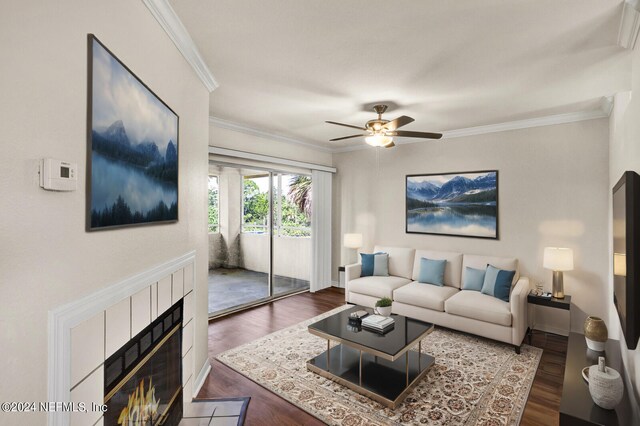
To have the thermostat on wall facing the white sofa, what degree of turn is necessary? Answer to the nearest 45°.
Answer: approximately 45° to its left

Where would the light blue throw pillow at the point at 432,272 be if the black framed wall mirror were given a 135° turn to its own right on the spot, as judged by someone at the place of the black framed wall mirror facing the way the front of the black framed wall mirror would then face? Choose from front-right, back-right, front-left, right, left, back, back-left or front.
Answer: left

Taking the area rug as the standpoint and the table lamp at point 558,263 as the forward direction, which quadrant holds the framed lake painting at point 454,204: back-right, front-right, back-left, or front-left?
front-left

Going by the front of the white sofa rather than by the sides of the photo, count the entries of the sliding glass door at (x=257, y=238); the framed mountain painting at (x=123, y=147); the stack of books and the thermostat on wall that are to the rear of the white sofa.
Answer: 0

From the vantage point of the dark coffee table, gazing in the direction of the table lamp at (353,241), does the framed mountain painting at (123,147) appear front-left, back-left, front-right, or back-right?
back-left

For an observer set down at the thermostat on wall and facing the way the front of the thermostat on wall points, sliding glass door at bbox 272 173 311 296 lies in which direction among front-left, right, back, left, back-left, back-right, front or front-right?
left

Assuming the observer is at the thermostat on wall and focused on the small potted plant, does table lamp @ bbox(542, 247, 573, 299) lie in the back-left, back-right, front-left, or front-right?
front-right

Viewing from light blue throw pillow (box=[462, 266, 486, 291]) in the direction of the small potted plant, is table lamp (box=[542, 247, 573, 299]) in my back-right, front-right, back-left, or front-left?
back-left

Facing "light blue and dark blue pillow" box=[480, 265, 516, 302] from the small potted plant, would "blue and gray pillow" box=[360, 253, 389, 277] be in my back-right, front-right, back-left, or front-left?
front-left

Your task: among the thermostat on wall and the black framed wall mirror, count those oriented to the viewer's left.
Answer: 1

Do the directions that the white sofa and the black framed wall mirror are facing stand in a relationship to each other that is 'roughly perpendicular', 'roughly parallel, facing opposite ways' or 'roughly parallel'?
roughly perpendicular

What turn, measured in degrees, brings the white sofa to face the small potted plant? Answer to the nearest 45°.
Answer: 0° — it already faces it

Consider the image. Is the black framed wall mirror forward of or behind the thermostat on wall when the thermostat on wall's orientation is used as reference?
forward

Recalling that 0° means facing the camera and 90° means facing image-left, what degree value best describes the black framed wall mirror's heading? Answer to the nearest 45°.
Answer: approximately 90°

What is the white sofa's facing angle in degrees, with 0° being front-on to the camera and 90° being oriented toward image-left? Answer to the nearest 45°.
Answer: approximately 45°

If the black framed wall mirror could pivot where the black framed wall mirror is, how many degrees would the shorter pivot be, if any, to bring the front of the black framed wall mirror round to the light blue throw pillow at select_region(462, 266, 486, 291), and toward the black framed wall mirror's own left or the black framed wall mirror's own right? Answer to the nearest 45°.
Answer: approximately 45° to the black framed wall mirror's own right
